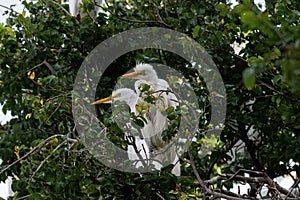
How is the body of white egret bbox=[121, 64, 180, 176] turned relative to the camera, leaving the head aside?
to the viewer's left
